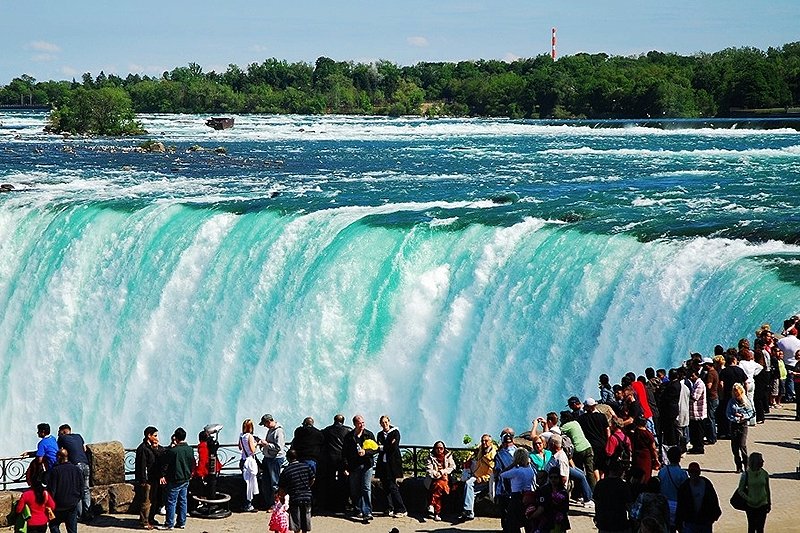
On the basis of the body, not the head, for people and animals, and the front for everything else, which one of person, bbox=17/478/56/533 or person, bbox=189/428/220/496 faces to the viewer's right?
person, bbox=189/428/220/496

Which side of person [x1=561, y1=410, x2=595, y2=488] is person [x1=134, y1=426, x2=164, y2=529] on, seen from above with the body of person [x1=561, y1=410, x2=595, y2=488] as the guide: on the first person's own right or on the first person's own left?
on the first person's own left

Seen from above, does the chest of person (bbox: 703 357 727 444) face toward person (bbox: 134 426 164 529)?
no

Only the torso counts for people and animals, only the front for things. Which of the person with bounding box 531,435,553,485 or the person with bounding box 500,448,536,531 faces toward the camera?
the person with bounding box 531,435,553,485

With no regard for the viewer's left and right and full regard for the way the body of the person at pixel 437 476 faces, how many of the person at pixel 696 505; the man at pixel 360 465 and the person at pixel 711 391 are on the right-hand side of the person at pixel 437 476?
1

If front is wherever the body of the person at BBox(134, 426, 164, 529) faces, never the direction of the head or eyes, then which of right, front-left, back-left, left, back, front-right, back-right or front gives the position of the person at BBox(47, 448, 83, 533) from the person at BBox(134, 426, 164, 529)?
right

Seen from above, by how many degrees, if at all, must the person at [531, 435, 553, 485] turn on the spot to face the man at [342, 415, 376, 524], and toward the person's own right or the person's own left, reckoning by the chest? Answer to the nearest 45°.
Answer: approximately 135° to the person's own right

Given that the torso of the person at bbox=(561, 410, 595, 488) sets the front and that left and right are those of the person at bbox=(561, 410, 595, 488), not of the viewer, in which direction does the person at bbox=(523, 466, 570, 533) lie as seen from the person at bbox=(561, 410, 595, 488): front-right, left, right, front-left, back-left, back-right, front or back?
back-left

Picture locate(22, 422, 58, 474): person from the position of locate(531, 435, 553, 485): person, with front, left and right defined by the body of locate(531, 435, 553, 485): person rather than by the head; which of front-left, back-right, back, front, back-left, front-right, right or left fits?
right

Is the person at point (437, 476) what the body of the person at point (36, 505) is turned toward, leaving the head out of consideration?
no

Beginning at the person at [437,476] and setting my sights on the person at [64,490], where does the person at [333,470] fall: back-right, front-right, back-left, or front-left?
front-right

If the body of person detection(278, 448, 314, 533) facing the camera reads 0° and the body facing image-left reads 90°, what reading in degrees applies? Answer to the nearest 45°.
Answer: approximately 180°

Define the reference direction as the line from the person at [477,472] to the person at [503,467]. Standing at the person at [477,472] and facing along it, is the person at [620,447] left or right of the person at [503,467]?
left

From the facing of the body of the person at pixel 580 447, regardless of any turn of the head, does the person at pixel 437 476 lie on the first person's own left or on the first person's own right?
on the first person's own left

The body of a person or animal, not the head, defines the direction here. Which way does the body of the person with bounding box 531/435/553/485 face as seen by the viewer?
toward the camera

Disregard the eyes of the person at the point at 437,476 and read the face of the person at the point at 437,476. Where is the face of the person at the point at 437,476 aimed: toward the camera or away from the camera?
toward the camera

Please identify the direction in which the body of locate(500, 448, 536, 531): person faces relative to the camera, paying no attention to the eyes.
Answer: away from the camera

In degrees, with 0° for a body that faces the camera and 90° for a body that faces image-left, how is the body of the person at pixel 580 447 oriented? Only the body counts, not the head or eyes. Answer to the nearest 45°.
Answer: approximately 135°

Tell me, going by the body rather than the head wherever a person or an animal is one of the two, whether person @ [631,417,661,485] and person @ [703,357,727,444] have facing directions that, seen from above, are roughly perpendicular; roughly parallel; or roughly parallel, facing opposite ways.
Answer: roughly parallel
